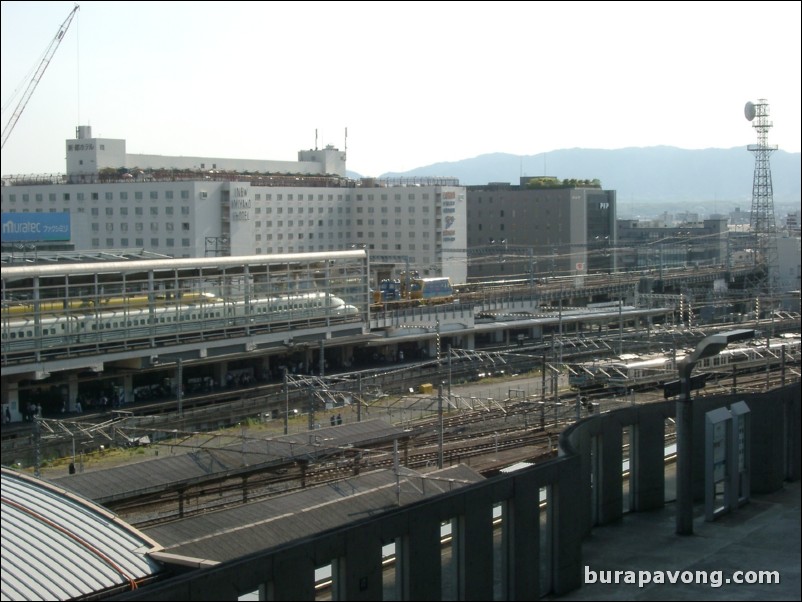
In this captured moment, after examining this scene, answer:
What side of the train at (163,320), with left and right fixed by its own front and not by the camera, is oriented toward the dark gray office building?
front

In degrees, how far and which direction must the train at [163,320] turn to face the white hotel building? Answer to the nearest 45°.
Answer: approximately 45° to its left

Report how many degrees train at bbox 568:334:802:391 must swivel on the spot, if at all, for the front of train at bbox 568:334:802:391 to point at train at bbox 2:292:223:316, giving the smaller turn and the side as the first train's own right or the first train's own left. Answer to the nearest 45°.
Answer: approximately 45° to the first train's own right

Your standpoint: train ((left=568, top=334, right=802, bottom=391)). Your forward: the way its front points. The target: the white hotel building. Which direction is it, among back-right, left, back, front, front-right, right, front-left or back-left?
right

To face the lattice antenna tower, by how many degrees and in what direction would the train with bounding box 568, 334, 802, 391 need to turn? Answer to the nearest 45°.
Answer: approximately 135° to its right

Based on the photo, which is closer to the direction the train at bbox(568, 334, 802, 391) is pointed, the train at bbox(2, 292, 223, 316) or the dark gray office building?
the train

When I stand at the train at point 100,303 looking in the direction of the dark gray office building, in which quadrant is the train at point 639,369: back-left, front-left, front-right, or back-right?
front-right

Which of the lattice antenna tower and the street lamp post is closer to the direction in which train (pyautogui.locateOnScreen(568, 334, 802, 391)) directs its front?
the street lamp post

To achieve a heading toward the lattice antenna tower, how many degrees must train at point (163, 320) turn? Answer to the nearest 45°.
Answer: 0° — it already faces it

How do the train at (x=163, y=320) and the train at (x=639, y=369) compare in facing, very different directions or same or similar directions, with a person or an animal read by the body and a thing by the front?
very different directions

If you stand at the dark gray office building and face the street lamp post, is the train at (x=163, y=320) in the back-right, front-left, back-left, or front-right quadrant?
front-right

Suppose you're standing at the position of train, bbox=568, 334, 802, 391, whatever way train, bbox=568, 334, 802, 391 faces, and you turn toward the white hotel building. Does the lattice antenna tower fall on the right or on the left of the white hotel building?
right

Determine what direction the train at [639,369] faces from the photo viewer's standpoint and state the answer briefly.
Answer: facing the viewer and to the left of the viewer

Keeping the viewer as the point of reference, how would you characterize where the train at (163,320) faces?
facing away from the viewer and to the right of the viewer

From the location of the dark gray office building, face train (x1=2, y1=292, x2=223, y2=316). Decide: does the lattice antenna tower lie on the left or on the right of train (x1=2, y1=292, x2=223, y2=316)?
left

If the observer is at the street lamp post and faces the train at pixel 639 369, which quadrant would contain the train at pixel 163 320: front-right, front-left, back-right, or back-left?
front-left
